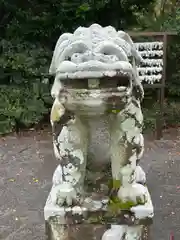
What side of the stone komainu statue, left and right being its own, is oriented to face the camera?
front
